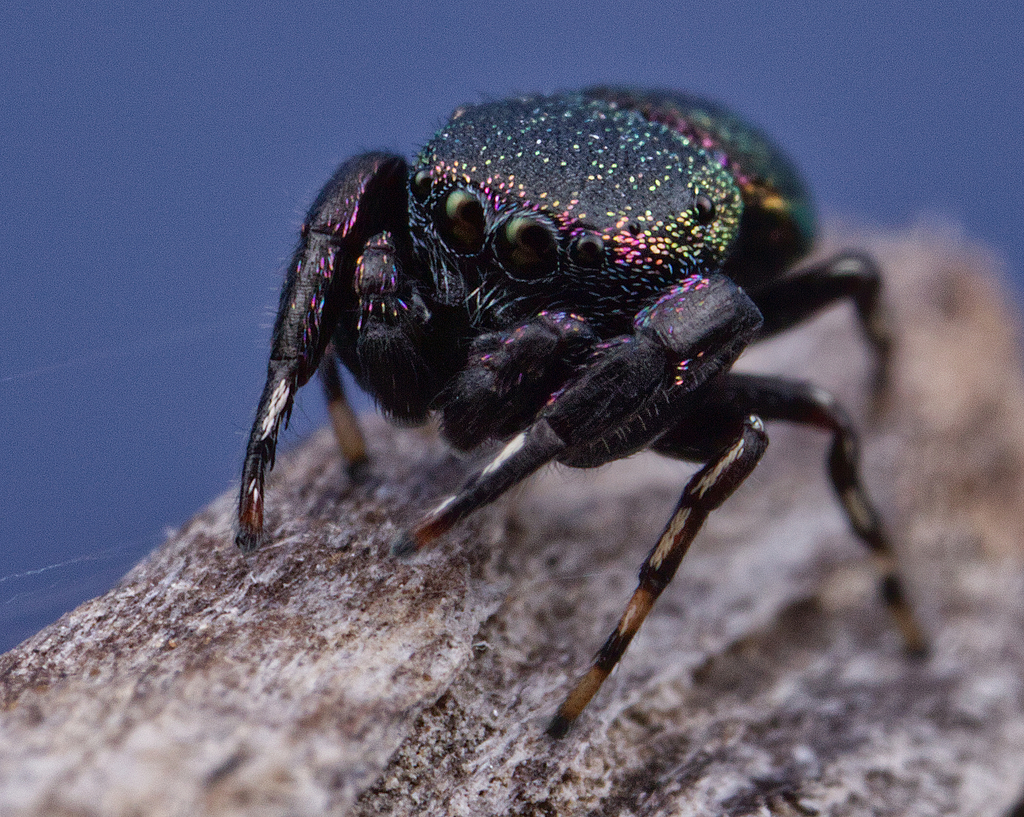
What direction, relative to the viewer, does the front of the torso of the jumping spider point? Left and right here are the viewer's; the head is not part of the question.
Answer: facing the viewer and to the left of the viewer
